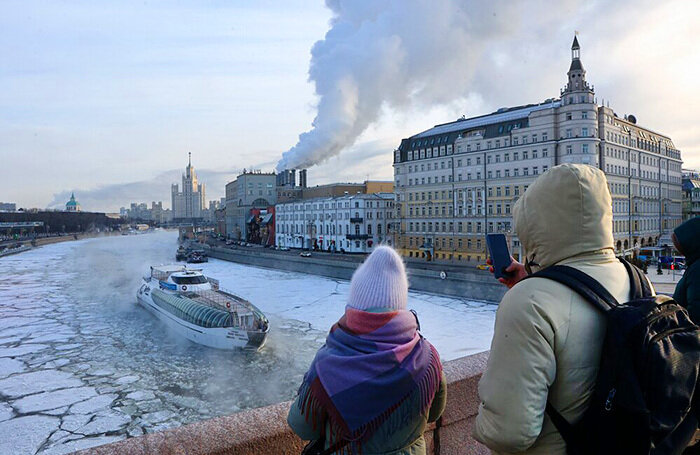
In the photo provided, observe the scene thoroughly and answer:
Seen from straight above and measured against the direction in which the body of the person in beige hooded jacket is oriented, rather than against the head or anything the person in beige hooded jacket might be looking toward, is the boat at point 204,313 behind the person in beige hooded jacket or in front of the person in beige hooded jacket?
in front

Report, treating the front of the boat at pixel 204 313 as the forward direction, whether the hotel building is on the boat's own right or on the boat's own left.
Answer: on the boat's own left

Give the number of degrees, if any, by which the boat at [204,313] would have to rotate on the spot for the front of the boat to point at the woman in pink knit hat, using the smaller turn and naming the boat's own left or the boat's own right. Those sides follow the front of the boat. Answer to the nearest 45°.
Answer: approximately 45° to the boat's own right

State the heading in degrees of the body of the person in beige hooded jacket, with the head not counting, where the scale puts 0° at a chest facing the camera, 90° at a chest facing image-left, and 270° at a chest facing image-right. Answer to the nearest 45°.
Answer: approximately 135°

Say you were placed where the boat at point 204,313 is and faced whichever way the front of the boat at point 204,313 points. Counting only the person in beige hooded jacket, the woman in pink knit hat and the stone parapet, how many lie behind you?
0

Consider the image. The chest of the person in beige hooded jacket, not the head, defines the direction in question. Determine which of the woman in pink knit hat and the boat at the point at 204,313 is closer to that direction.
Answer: the boat

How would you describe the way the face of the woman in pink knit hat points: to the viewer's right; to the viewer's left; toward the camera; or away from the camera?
away from the camera

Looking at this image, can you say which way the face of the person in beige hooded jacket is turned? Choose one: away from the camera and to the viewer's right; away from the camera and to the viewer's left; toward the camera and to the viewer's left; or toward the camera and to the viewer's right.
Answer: away from the camera and to the viewer's left

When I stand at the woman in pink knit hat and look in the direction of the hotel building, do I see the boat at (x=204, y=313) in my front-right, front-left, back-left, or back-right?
front-left

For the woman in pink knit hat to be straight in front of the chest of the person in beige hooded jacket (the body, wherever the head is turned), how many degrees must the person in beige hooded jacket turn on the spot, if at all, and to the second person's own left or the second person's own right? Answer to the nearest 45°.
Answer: approximately 45° to the second person's own left
